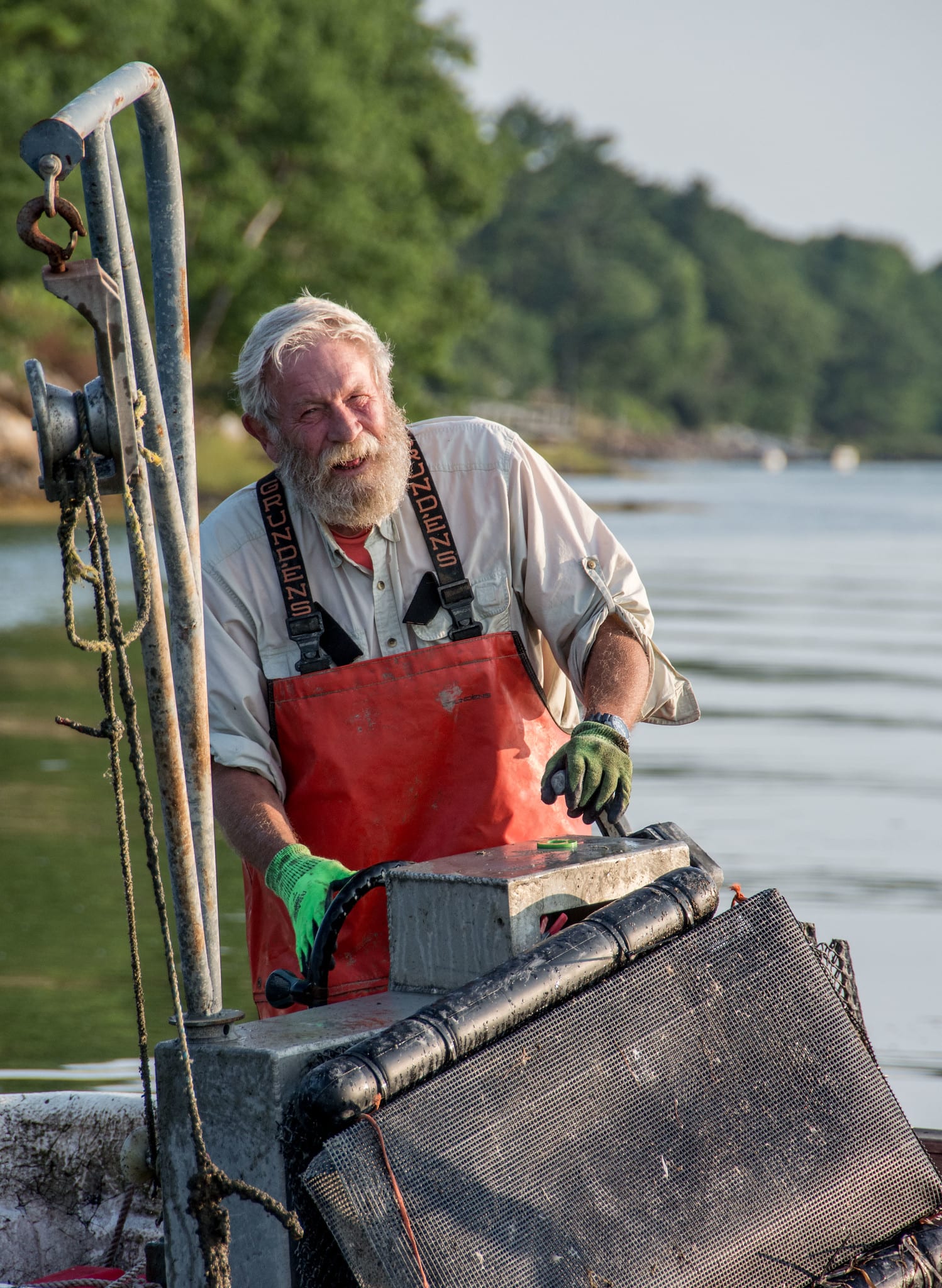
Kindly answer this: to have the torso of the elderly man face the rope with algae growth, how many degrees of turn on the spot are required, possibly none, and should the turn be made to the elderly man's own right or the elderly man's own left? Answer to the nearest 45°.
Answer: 0° — they already face it

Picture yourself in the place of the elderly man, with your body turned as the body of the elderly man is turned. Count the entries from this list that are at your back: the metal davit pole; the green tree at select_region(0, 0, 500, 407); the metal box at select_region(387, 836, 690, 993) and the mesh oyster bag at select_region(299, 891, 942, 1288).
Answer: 1

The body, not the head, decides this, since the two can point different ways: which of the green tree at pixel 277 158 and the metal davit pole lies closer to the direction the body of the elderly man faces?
the metal davit pole

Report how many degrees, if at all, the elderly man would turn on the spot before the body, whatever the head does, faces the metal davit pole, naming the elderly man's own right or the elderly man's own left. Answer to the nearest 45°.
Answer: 0° — they already face it

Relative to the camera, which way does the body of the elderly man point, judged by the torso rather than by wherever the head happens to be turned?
toward the camera

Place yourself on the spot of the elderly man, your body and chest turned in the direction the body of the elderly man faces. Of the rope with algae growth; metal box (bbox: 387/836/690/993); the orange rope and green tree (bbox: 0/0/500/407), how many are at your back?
1

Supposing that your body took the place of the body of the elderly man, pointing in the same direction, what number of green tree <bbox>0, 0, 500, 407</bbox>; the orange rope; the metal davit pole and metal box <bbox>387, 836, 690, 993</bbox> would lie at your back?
1

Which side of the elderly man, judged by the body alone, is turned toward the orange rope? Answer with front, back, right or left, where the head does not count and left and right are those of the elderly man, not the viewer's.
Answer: front

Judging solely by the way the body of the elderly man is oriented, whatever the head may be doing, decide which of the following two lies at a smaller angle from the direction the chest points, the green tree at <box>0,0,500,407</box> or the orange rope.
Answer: the orange rope

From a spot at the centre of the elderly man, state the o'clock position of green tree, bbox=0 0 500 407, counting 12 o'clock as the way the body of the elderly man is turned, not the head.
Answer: The green tree is roughly at 6 o'clock from the elderly man.

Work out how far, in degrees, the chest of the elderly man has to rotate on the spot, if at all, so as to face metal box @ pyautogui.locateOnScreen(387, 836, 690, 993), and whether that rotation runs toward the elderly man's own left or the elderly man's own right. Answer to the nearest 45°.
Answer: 0° — they already face it
